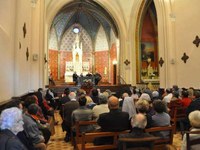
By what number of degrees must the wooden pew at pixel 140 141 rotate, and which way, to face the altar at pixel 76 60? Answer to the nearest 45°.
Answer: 0° — it already faces it

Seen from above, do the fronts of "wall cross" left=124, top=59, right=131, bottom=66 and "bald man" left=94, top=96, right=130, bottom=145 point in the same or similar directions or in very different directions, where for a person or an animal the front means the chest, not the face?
very different directions

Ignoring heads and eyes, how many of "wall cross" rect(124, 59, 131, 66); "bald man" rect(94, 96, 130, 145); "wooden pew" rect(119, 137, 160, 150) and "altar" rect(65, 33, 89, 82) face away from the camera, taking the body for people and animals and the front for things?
2

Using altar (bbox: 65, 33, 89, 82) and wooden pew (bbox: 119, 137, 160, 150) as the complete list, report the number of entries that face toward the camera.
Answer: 1

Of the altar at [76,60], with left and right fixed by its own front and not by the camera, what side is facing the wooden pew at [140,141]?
front

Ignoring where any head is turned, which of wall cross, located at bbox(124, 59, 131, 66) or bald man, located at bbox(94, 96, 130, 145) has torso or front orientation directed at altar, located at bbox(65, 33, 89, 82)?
the bald man

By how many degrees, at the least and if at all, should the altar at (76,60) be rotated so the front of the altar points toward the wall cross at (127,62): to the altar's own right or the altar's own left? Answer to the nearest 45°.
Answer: approximately 45° to the altar's own left

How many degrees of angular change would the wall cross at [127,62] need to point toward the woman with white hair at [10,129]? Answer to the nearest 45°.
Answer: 0° — it already faces them

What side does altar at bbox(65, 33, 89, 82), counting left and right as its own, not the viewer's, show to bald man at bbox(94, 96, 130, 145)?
front

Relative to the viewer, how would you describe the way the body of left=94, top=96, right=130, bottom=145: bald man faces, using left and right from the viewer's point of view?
facing away from the viewer

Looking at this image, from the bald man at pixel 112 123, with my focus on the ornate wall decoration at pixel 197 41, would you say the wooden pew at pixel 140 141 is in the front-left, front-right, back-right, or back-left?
back-right

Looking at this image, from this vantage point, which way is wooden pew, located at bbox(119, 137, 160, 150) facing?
away from the camera
